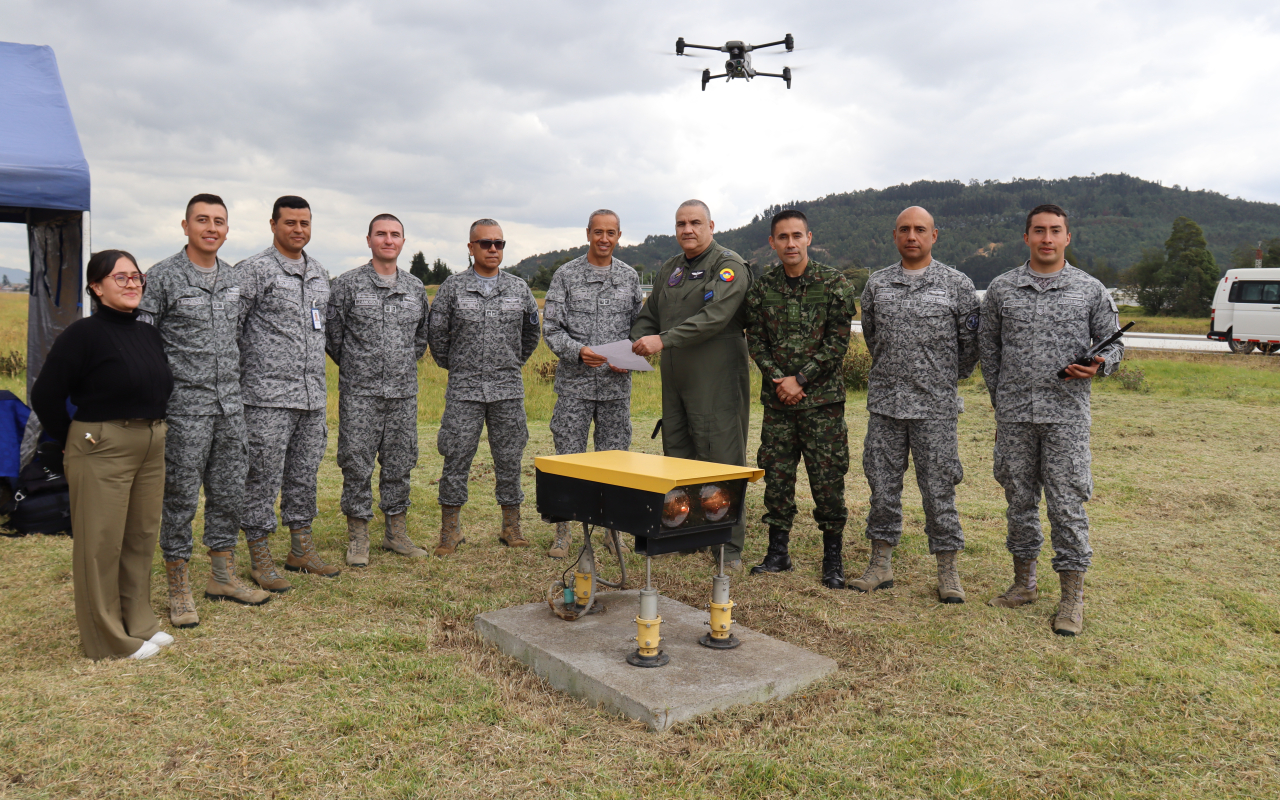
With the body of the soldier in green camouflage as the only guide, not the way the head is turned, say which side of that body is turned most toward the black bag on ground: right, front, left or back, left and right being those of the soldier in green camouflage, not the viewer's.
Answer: right

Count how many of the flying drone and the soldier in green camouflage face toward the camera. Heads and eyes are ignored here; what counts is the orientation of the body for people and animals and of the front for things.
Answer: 2

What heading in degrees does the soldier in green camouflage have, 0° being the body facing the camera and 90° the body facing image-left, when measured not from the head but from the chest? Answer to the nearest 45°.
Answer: approximately 0°

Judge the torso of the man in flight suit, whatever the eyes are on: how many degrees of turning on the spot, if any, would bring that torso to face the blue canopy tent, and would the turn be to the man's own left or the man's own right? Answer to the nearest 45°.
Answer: approximately 45° to the man's own right

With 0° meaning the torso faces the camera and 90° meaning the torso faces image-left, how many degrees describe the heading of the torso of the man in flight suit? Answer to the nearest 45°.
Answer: approximately 45°
